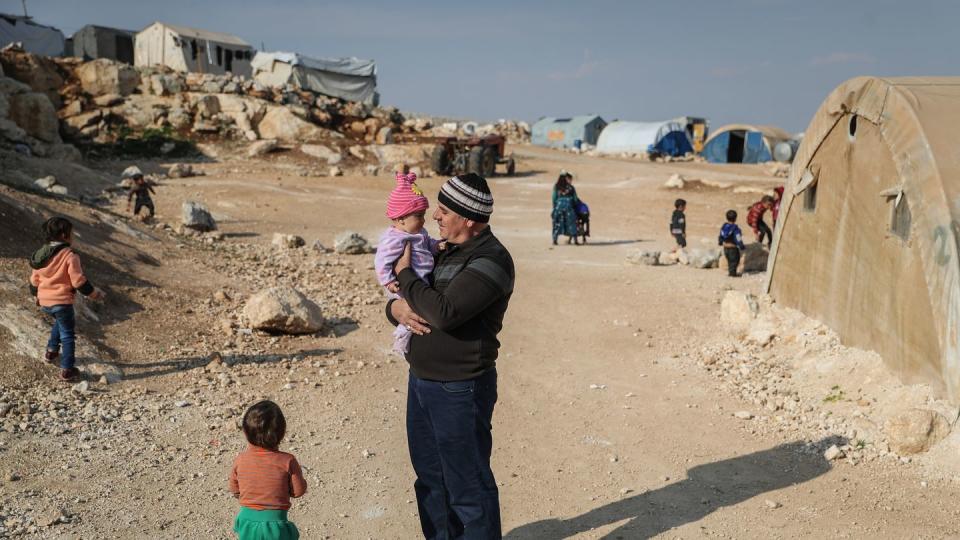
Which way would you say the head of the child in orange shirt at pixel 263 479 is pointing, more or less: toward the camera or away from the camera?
away from the camera

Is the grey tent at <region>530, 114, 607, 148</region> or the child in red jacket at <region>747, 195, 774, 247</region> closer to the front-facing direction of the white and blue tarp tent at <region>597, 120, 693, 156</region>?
the child in red jacket

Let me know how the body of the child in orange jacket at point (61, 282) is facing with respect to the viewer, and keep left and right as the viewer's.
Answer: facing away from the viewer and to the right of the viewer

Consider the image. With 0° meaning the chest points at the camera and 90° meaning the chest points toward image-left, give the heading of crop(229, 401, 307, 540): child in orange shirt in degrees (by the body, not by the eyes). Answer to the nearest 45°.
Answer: approximately 180°

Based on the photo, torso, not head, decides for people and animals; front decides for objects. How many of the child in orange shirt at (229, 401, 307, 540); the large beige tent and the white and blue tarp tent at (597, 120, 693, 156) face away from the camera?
1

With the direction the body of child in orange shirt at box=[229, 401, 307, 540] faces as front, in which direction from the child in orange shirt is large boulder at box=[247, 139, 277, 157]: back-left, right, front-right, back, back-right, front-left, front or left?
front

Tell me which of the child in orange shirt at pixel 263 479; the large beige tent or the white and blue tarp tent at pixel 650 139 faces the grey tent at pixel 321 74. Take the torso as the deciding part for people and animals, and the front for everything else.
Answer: the child in orange shirt

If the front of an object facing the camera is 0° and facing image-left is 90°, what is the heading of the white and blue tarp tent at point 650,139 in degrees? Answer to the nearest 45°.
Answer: approximately 315°

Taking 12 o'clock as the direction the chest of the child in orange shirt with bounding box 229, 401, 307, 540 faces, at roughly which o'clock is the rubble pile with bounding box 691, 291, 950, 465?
The rubble pile is roughly at 2 o'clock from the child in orange shirt.

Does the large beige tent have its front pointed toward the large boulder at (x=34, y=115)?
no

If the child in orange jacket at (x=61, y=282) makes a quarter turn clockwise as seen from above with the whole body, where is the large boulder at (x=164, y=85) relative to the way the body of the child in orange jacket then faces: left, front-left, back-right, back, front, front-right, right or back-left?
back-left

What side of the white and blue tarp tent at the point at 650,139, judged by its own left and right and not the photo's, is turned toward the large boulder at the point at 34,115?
right

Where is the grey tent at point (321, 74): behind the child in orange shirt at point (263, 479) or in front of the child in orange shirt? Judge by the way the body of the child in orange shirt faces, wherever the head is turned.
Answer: in front

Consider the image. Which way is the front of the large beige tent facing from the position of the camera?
facing the viewer and to the left of the viewer
